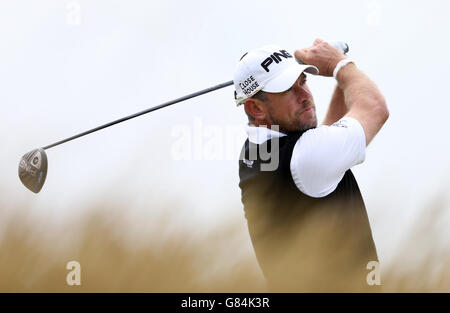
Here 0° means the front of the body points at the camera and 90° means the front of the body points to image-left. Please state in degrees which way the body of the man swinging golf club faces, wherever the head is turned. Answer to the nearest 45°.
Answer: approximately 270°
